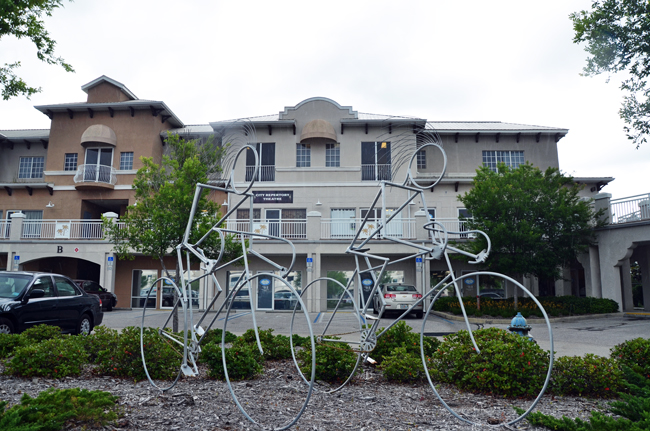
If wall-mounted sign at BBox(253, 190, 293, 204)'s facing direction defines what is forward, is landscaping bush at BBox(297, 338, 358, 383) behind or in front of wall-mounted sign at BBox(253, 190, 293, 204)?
in front

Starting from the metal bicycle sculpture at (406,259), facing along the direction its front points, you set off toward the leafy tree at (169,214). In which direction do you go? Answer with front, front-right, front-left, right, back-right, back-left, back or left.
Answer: back

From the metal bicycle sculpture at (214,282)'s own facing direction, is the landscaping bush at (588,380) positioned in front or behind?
in front

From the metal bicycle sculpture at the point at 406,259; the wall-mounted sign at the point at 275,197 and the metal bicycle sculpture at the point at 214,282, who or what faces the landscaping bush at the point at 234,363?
the wall-mounted sign

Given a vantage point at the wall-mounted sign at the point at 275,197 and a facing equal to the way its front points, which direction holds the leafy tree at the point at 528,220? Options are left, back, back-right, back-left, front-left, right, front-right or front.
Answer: front-left

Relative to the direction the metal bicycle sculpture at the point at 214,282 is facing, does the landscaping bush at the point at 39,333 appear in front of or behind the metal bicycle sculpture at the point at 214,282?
behind

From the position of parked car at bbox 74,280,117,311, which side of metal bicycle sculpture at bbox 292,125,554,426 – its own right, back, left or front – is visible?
back

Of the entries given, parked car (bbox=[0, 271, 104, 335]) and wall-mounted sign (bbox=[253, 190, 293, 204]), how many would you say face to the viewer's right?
0

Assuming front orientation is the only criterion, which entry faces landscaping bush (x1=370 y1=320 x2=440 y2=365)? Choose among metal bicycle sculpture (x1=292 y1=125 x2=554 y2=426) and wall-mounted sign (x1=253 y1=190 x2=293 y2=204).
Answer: the wall-mounted sign

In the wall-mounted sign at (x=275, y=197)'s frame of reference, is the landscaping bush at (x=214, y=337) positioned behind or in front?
in front

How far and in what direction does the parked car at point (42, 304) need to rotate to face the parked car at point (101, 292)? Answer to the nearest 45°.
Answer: approximately 135° to its right

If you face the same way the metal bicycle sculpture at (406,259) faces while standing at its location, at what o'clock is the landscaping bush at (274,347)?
The landscaping bush is roughly at 6 o'clock from the metal bicycle sculpture.

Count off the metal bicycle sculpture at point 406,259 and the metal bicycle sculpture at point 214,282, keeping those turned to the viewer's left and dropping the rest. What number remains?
0

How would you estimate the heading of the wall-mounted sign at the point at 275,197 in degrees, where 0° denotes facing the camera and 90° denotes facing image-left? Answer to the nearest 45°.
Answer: approximately 0°

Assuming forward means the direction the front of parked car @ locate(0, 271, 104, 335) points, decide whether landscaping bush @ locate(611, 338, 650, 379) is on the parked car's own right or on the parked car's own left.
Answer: on the parked car's own left

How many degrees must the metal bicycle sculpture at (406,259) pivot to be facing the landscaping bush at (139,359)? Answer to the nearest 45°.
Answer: approximately 135° to its right
